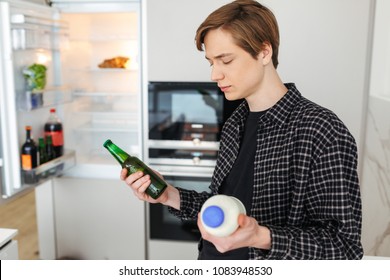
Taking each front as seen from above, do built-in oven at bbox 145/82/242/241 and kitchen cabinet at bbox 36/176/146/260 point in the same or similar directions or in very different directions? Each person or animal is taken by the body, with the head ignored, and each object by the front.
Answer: same or similar directions

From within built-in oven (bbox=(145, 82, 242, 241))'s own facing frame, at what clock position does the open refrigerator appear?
The open refrigerator is roughly at 4 o'clock from the built-in oven.

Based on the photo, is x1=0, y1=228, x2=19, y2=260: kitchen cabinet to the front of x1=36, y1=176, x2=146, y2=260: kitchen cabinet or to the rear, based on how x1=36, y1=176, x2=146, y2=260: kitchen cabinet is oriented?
to the front

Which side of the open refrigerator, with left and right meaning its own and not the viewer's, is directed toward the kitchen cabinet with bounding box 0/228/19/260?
front

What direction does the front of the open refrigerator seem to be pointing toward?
toward the camera

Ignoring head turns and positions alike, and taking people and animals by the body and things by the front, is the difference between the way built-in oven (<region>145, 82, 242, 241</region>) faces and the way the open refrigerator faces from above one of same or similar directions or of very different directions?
same or similar directions

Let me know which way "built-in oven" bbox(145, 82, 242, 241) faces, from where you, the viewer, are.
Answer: facing the viewer

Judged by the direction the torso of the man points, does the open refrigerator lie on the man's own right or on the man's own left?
on the man's own right

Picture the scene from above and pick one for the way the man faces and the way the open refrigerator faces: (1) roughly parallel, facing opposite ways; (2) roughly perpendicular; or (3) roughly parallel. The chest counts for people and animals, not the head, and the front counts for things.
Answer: roughly perpendicular

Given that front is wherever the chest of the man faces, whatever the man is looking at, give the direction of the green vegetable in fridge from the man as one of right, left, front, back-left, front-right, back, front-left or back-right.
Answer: right

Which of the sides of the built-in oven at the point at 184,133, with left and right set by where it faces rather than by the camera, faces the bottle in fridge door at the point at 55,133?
right

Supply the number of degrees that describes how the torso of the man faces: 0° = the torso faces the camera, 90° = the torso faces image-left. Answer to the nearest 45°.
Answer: approximately 45°
